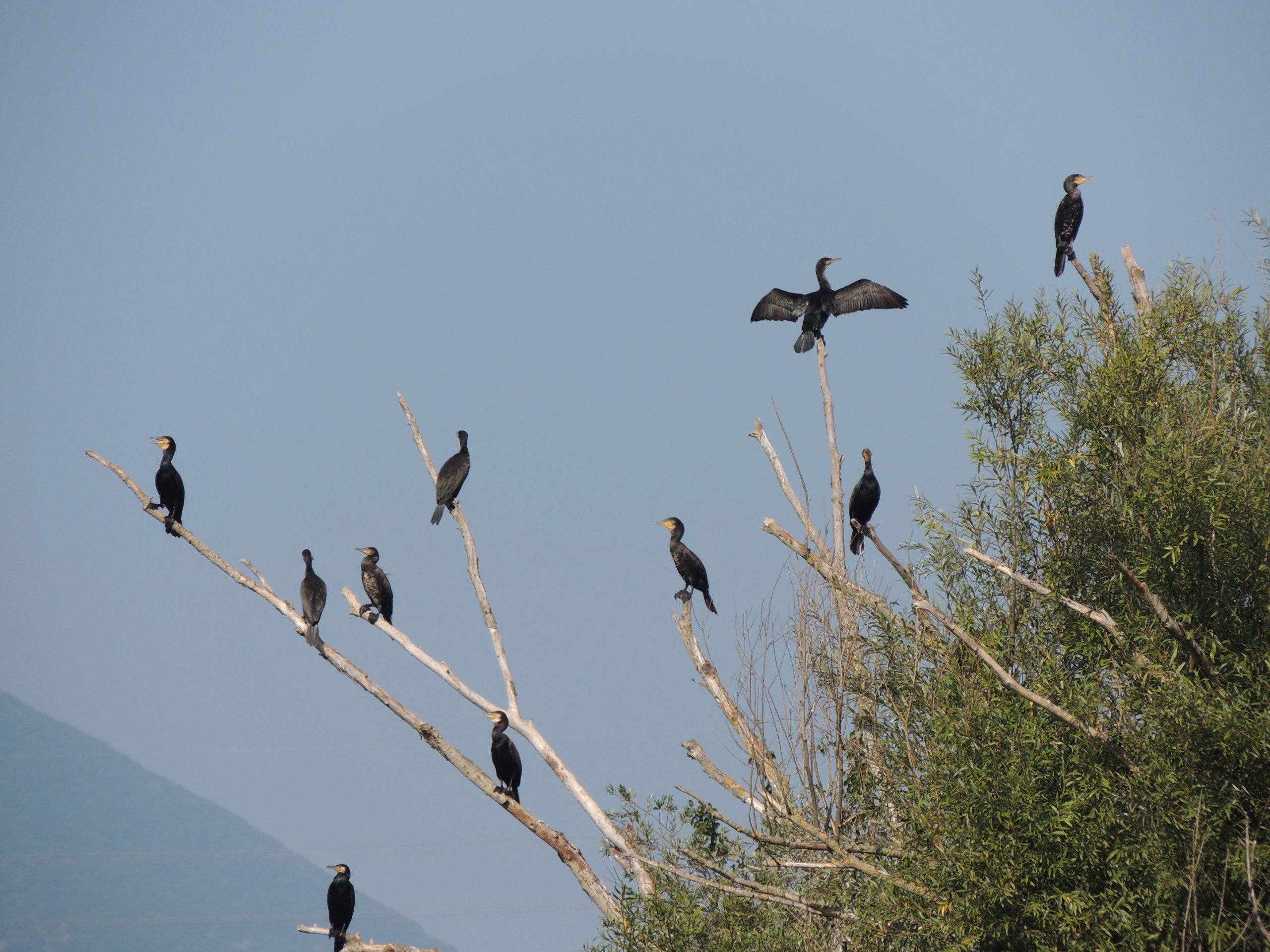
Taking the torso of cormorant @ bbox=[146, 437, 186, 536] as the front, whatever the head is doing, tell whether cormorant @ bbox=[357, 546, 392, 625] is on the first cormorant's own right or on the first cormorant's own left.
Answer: on the first cormorant's own left

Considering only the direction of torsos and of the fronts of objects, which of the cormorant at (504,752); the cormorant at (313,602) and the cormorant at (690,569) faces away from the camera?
the cormorant at (313,602)

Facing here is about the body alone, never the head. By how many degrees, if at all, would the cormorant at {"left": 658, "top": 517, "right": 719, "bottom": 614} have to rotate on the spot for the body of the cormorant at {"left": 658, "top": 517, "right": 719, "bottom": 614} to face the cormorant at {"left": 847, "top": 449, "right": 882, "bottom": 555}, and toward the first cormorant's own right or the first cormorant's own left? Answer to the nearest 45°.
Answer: approximately 180°

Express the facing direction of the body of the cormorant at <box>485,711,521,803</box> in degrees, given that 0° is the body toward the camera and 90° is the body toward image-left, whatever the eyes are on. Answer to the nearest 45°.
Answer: approximately 45°

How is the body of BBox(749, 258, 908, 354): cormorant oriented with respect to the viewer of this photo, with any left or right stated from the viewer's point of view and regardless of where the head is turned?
facing away from the viewer and to the right of the viewer

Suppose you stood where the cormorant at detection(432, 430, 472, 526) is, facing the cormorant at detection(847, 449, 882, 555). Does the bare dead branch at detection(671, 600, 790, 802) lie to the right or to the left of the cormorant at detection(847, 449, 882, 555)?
right

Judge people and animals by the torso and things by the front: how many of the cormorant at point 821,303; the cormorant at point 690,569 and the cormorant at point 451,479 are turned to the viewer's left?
1

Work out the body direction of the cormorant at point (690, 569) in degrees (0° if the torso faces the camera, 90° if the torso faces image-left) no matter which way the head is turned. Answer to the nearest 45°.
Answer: approximately 90°

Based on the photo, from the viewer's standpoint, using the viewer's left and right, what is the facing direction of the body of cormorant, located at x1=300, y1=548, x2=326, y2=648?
facing away from the viewer
